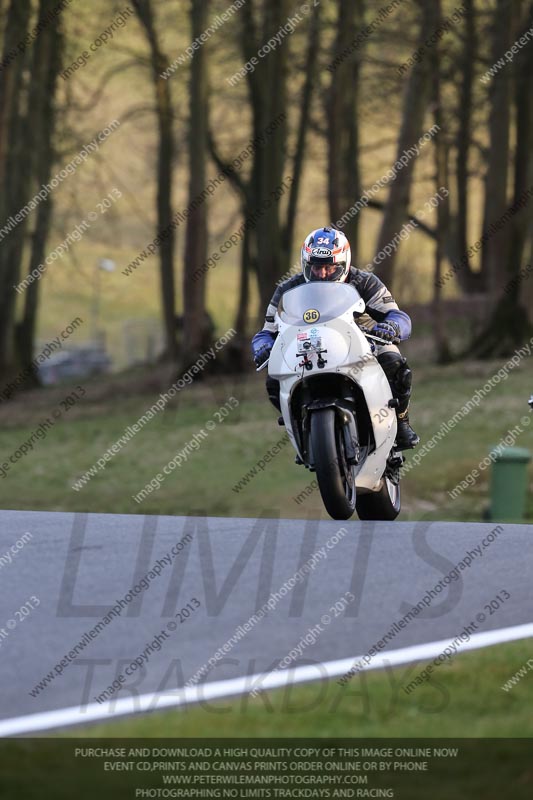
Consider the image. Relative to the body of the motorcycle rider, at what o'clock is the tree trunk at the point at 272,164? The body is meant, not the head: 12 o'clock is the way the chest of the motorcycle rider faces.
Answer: The tree trunk is roughly at 6 o'clock from the motorcycle rider.

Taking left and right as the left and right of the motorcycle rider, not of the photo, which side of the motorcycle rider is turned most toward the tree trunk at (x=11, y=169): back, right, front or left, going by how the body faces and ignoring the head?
back

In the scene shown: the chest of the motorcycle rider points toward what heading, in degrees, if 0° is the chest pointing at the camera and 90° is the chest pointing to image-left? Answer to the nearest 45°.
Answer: approximately 0°

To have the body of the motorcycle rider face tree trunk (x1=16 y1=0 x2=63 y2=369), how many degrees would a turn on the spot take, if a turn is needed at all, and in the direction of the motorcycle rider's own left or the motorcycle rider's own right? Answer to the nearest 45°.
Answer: approximately 180°

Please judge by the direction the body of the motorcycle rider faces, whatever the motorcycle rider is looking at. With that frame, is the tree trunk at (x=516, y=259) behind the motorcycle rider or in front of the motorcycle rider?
behind

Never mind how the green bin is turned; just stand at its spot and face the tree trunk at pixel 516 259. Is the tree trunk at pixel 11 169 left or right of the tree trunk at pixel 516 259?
left
